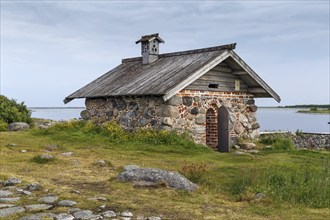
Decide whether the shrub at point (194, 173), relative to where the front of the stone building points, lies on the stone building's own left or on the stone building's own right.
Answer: on the stone building's own right

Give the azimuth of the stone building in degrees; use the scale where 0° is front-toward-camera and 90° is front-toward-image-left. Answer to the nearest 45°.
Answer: approximately 315°

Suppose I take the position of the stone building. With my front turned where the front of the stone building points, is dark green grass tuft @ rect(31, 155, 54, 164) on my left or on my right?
on my right

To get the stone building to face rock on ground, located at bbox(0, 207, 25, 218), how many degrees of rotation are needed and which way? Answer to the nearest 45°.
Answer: approximately 45° to its right

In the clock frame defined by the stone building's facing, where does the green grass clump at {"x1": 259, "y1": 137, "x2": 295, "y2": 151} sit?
The green grass clump is roughly at 10 o'clock from the stone building.

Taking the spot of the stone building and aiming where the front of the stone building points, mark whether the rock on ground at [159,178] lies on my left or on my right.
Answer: on my right

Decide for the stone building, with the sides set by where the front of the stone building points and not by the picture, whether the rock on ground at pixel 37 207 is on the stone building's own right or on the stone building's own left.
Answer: on the stone building's own right

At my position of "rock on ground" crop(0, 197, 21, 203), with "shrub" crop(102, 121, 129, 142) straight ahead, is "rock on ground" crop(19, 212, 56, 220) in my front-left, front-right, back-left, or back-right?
back-right

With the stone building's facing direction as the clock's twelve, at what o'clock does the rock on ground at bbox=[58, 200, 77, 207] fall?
The rock on ground is roughly at 2 o'clock from the stone building.

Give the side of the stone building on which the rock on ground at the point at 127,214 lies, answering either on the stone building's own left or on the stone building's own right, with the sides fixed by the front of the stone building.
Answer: on the stone building's own right

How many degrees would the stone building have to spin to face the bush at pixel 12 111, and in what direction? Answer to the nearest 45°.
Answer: approximately 180°

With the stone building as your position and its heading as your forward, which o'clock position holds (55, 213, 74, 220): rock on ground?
The rock on ground is roughly at 2 o'clock from the stone building.

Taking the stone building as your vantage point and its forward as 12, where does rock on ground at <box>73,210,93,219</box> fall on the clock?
The rock on ground is roughly at 2 o'clock from the stone building.
